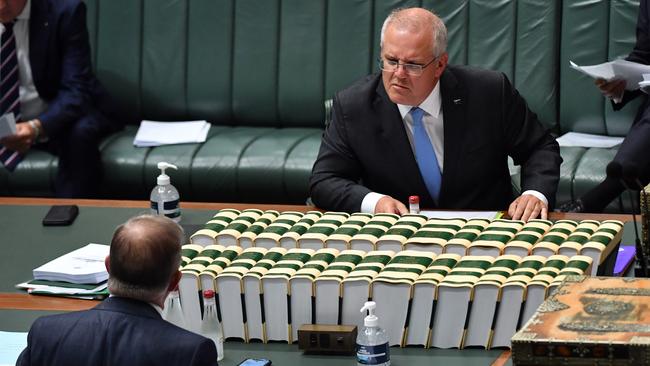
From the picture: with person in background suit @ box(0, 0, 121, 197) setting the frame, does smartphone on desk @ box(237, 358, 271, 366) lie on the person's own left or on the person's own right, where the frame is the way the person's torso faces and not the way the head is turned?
on the person's own left

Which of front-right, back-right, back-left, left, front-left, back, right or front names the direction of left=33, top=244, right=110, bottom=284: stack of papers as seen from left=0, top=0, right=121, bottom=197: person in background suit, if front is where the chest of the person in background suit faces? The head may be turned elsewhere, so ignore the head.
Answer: front-left

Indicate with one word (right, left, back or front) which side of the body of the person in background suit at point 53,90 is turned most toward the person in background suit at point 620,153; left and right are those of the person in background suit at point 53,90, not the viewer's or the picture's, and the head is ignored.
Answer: left

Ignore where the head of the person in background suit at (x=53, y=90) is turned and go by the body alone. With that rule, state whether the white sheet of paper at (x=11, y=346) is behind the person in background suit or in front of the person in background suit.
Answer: in front

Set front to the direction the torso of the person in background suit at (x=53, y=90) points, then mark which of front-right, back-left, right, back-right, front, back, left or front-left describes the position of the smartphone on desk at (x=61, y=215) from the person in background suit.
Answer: front-left

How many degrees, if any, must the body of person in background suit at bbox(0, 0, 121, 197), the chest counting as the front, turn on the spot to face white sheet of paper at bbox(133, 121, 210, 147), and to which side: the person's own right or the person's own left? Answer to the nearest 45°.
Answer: approximately 135° to the person's own left

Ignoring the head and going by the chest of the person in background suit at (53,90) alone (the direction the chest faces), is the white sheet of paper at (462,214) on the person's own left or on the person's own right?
on the person's own left

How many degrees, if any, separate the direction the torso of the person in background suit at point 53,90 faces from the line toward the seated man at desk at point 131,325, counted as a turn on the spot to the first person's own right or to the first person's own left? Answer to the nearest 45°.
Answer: approximately 45° to the first person's own left

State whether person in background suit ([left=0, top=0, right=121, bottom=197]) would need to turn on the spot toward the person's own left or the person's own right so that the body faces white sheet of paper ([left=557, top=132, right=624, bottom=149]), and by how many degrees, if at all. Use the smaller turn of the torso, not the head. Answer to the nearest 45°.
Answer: approximately 135° to the person's own left

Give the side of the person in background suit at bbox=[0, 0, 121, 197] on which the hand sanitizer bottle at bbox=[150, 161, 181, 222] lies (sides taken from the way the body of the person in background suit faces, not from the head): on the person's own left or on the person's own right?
on the person's own left

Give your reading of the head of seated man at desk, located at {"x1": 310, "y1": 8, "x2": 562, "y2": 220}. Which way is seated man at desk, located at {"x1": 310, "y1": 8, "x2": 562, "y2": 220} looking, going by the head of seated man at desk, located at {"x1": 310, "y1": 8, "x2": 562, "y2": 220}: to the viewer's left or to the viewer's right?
to the viewer's left

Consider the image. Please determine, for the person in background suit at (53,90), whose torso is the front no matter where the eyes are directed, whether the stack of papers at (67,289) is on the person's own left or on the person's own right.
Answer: on the person's own left

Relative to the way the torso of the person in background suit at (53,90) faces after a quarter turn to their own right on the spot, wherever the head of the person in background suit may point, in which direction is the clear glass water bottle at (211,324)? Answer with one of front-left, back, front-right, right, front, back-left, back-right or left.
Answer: back-left

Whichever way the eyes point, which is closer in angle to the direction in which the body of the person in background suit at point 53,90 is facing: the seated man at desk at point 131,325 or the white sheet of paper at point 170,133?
the seated man at desk
